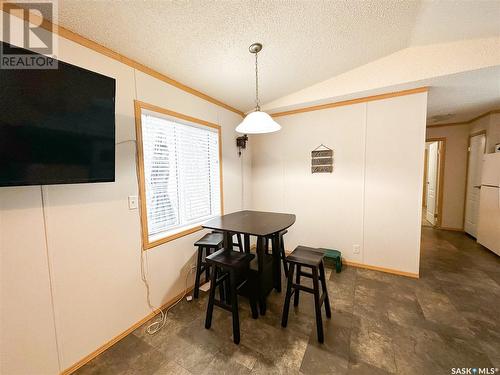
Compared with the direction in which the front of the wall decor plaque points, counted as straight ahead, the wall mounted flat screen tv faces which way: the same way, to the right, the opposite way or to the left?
to the left

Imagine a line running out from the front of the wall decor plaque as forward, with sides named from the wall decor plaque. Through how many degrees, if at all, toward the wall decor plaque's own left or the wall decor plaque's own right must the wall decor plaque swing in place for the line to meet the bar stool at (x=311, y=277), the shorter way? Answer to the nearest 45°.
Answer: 0° — it already faces it

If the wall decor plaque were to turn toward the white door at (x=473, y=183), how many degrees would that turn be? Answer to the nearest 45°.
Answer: approximately 135° to its left

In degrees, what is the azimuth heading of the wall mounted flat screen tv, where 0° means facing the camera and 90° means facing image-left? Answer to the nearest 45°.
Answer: approximately 315°

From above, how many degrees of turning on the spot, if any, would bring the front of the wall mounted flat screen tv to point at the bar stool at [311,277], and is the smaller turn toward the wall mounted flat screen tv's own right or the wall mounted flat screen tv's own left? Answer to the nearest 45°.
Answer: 0° — it already faces it

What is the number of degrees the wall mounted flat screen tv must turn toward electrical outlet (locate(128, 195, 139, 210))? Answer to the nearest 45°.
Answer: approximately 90° to its left

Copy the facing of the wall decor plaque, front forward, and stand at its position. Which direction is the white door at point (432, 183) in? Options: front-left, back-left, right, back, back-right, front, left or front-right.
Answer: back-left

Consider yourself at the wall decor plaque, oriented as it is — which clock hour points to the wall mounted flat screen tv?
The wall mounted flat screen tv is roughly at 1 o'clock from the wall decor plaque.
